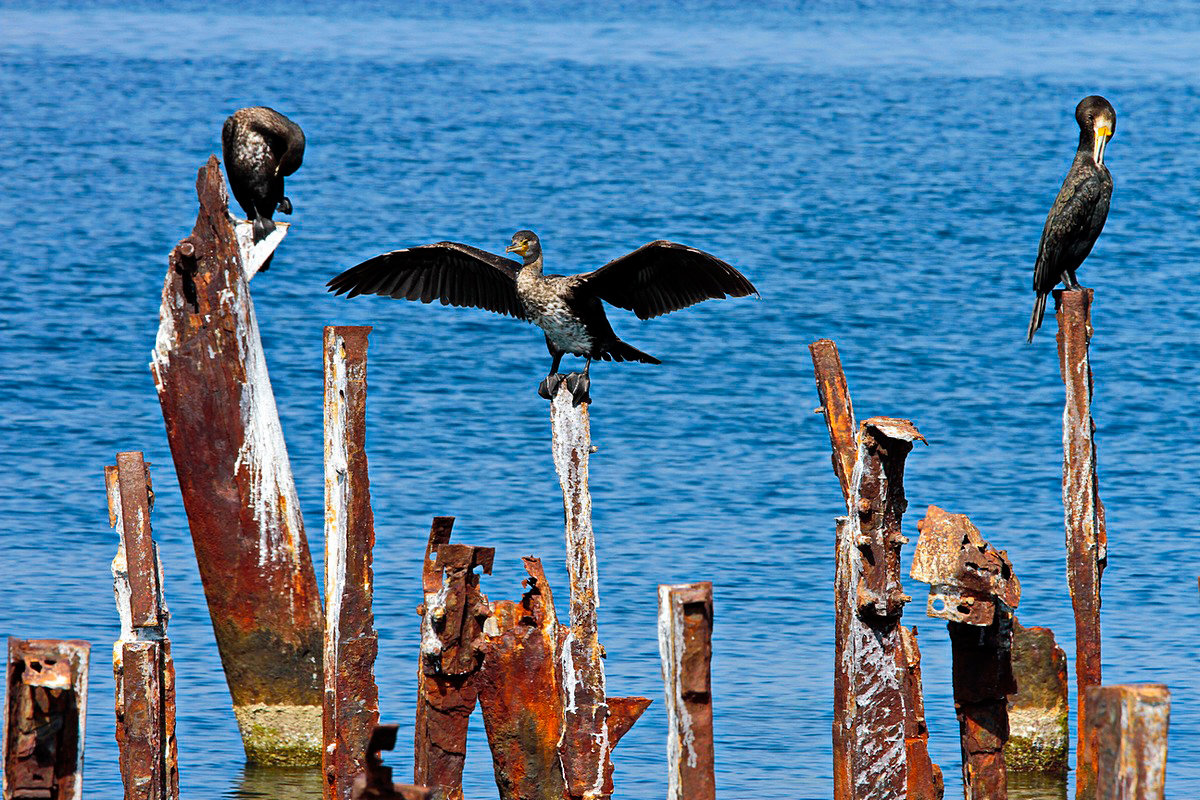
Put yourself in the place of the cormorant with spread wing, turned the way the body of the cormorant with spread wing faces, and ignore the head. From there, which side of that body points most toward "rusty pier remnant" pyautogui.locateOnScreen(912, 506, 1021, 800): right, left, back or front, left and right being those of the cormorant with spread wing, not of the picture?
left

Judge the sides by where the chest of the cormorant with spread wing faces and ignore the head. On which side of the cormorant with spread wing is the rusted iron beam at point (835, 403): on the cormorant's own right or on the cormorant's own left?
on the cormorant's own left

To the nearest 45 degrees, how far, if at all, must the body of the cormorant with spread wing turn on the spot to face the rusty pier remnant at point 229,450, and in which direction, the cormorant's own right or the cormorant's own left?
approximately 45° to the cormorant's own right

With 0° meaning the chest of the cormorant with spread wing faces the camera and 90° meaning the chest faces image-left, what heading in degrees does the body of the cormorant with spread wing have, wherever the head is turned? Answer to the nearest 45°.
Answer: approximately 45°

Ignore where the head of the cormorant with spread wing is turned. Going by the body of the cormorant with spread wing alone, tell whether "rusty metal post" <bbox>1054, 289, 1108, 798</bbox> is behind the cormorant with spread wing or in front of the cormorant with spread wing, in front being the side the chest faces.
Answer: behind

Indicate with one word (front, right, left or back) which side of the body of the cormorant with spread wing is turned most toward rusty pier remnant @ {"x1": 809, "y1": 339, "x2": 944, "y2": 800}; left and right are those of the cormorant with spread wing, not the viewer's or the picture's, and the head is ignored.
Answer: left

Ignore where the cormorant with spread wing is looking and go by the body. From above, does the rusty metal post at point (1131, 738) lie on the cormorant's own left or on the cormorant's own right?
on the cormorant's own left

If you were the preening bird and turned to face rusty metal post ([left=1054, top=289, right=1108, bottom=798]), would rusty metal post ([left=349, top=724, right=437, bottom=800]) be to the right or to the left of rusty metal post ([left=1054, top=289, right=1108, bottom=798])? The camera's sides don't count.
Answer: right
